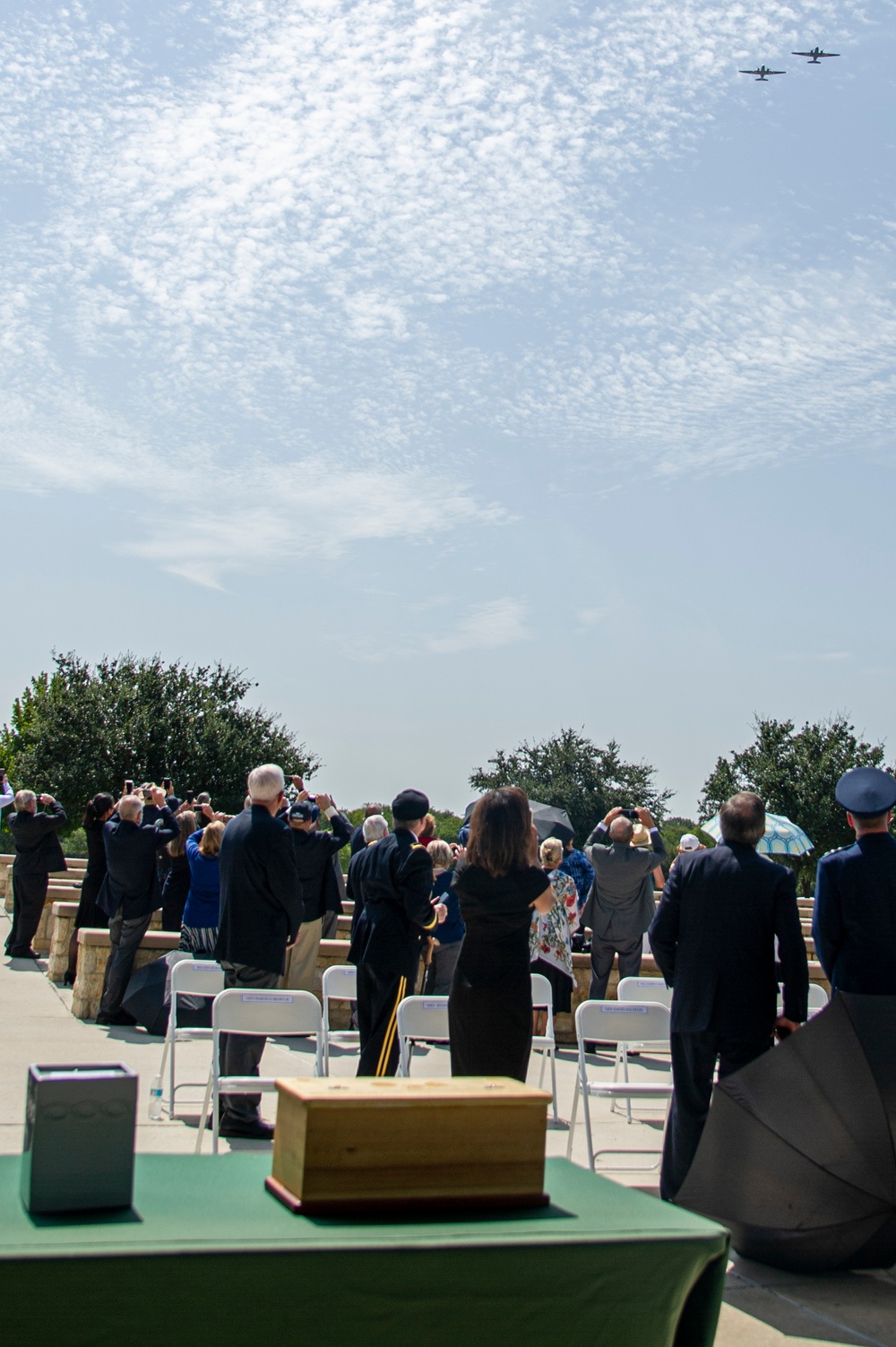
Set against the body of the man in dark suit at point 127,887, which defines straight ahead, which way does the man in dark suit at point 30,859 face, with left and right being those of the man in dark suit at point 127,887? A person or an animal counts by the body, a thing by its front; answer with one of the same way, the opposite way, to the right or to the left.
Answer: the same way

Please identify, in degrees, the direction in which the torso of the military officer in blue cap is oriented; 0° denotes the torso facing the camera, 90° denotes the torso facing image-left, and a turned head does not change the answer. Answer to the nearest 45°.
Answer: approximately 180°

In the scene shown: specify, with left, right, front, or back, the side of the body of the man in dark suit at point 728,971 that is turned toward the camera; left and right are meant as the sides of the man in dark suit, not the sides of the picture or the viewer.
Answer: back

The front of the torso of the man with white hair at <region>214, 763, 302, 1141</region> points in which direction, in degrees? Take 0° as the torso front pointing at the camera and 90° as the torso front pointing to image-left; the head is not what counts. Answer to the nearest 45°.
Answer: approximately 225°

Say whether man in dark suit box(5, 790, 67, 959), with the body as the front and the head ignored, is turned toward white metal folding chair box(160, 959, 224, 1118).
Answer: no

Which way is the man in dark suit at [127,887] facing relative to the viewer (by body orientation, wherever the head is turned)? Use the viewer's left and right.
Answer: facing away from the viewer and to the right of the viewer

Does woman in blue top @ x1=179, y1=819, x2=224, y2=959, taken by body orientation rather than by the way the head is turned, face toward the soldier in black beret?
no

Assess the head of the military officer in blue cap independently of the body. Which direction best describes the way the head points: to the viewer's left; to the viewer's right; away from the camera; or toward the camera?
away from the camera

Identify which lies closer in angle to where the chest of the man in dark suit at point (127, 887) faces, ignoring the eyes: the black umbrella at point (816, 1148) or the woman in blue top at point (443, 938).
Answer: the woman in blue top

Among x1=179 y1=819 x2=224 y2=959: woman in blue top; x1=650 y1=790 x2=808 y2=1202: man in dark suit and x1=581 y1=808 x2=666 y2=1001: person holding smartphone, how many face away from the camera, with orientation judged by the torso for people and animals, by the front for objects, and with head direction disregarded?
3

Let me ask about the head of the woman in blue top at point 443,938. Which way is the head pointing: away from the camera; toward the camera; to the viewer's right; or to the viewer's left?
away from the camera

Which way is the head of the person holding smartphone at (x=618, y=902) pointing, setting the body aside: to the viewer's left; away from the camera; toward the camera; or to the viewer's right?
away from the camera

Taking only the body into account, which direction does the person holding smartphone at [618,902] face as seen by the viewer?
away from the camera

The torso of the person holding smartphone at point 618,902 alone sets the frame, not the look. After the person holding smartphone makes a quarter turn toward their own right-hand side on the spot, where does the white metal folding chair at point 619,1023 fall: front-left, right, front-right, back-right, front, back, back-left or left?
right

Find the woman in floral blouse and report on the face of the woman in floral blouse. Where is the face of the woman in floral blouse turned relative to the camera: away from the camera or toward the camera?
away from the camera

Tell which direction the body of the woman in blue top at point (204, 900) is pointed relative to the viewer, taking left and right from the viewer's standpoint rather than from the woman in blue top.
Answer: facing away from the viewer

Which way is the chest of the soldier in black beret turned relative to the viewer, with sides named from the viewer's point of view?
facing away from the viewer and to the right of the viewer
